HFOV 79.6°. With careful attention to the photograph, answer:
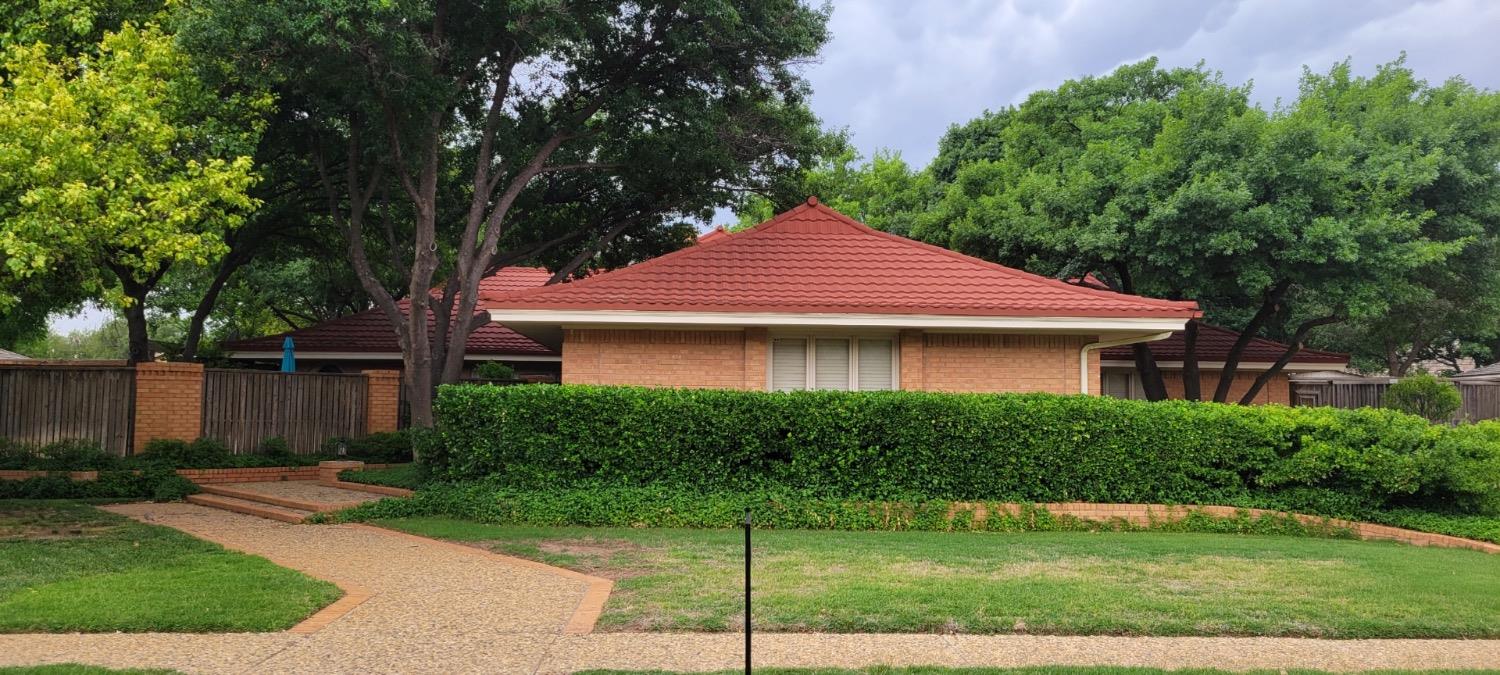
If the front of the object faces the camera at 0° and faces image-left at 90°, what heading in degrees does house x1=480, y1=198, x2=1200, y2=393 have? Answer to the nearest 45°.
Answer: approximately 0°

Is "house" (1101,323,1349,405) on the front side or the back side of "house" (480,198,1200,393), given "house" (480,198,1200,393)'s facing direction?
on the back side

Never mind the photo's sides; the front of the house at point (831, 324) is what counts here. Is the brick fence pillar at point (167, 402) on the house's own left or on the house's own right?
on the house's own right

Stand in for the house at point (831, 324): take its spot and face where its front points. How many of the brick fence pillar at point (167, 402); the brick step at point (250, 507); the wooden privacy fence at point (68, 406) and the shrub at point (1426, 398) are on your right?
3

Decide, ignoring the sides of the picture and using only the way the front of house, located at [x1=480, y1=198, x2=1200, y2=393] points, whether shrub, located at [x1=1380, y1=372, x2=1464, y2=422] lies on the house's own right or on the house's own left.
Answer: on the house's own left

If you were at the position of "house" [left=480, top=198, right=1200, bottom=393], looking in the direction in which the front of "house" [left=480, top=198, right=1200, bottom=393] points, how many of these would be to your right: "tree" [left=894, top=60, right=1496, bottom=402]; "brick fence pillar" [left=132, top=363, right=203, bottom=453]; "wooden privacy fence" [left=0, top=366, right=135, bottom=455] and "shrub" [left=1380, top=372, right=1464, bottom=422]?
2

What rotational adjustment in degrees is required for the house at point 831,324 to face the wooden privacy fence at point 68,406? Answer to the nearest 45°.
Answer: approximately 90° to its right

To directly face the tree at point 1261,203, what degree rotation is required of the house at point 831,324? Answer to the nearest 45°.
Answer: approximately 135° to its left

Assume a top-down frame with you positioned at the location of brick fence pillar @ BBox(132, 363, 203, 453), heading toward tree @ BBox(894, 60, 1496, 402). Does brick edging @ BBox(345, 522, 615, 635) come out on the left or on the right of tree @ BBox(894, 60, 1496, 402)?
right
